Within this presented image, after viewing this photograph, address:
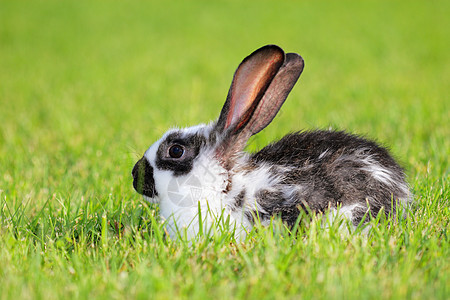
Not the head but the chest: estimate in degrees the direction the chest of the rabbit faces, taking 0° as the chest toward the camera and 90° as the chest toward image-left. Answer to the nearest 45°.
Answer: approximately 90°
